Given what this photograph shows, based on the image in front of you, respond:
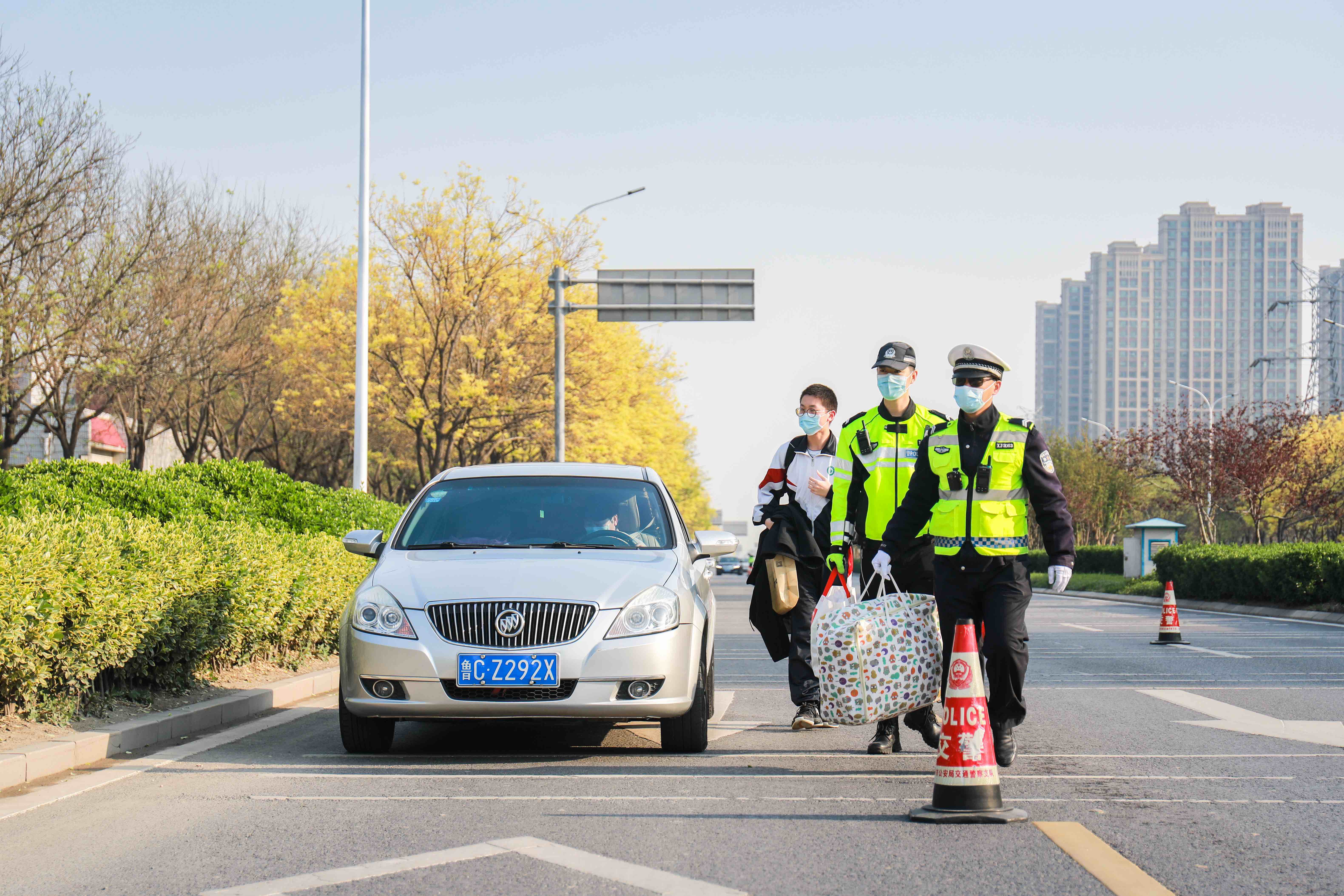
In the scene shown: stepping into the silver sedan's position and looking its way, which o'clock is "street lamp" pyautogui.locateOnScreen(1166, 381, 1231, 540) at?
The street lamp is roughly at 7 o'clock from the silver sedan.

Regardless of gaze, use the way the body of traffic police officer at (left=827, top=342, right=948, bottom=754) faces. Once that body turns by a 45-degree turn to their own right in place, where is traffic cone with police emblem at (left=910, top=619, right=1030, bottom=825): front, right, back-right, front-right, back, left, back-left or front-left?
front-left

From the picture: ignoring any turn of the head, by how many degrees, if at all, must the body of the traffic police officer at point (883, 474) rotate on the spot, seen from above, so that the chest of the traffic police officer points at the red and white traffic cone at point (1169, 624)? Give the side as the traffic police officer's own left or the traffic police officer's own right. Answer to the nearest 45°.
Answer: approximately 180°

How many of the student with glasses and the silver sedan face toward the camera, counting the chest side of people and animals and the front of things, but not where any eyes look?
2

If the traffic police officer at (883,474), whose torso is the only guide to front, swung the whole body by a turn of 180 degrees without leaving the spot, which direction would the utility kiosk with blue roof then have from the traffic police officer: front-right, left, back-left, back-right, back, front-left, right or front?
front

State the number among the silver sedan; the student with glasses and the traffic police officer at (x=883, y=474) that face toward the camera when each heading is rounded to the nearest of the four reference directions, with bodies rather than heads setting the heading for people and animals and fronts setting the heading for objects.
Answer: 3

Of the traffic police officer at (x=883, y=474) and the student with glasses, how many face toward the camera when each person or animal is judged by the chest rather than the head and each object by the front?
2

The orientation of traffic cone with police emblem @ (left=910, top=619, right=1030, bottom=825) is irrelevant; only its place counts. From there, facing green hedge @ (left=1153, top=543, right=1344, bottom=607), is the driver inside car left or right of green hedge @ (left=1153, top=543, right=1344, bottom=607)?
left

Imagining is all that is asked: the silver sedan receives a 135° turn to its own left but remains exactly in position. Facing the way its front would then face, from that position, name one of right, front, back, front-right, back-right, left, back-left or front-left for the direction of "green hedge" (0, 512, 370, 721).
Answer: left

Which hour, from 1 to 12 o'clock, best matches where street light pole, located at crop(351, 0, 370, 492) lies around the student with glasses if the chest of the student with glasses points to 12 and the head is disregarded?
The street light pole is roughly at 5 o'clock from the student with glasses.

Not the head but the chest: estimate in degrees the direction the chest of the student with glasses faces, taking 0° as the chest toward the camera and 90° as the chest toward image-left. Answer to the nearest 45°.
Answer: approximately 0°

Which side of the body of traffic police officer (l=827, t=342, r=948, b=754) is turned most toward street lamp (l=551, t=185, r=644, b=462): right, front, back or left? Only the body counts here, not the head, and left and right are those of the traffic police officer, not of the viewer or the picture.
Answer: back

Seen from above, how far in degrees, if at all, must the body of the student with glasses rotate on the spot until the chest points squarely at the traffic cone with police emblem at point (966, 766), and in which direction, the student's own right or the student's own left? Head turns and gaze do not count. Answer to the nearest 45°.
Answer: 0° — they already face it

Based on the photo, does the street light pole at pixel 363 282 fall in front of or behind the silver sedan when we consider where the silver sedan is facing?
behind

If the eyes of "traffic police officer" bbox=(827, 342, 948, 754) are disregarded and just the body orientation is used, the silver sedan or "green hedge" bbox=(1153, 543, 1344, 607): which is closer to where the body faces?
the silver sedan
